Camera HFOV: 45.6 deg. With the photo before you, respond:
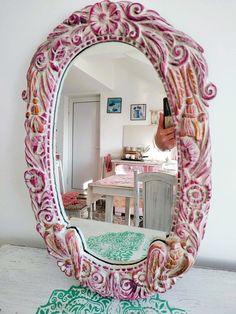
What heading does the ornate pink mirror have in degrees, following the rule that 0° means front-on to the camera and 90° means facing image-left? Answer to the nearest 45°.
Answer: approximately 0°
